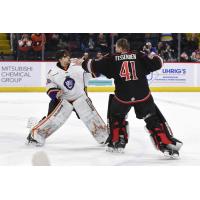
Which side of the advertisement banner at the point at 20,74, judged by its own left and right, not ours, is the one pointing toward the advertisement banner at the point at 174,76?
left

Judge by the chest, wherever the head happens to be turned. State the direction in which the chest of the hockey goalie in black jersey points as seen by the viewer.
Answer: away from the camera

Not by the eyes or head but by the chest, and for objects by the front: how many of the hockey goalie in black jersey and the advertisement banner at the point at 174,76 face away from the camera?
1

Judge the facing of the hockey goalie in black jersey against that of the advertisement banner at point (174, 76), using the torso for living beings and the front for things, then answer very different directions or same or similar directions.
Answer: very different directions

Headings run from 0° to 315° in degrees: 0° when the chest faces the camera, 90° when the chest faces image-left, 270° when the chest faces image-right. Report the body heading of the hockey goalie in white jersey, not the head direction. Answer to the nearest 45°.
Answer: approximately 0°

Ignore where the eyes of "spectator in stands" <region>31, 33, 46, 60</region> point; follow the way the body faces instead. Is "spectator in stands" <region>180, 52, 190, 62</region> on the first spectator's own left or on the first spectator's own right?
on the first spectator's own left

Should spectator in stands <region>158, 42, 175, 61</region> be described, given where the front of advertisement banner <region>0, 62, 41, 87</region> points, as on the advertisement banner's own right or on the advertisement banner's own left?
on the advertisement banner's own left

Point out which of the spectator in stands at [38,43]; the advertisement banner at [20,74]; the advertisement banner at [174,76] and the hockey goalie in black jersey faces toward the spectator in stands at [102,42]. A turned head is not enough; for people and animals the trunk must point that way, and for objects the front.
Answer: the hockey goalie in black jersey
